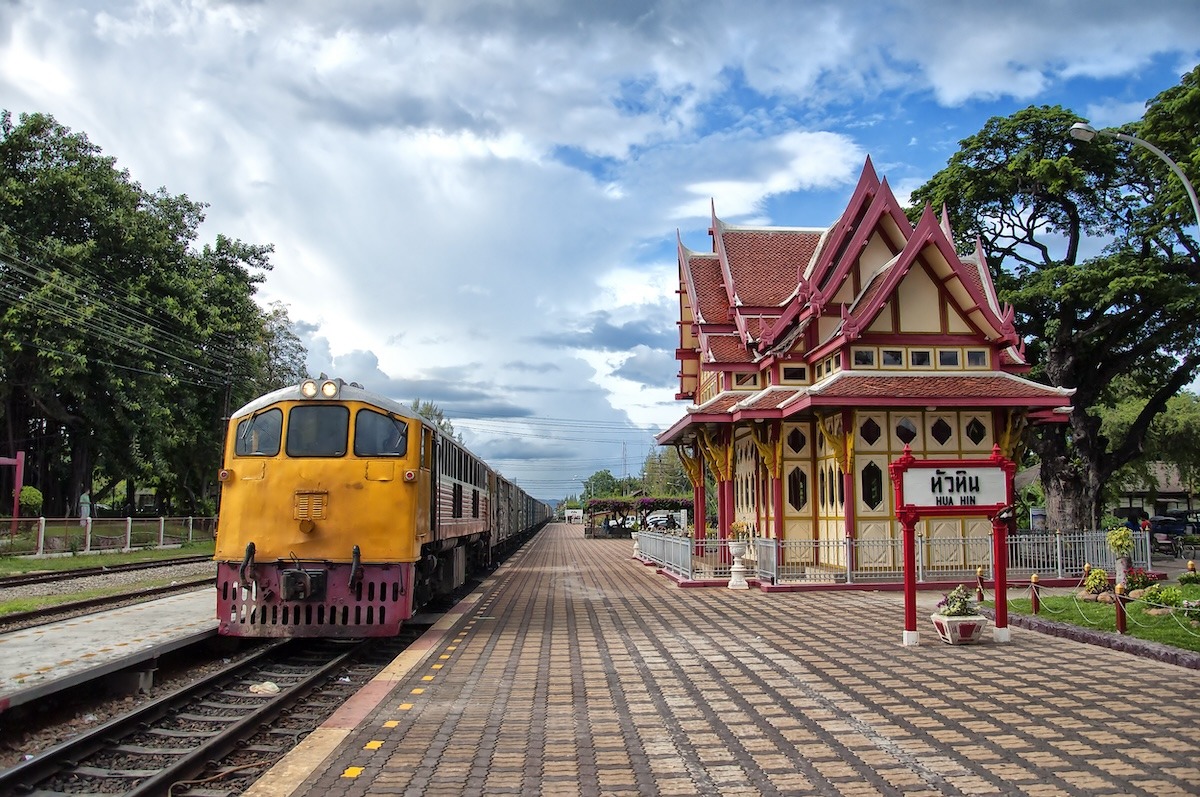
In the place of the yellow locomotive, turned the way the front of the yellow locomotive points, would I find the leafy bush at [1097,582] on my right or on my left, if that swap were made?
on my left

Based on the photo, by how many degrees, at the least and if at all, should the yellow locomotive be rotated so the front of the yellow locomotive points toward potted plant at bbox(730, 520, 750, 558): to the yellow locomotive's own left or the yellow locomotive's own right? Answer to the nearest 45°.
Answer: approximately 135° to the yellow locomotive's own left

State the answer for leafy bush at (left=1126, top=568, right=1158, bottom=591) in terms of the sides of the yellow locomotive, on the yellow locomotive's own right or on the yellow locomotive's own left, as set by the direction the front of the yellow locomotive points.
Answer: on the yellow locomotive's own left

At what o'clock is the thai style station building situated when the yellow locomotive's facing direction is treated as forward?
The thai style station building is roughly at 8 o'clock from the yellow locomotive.

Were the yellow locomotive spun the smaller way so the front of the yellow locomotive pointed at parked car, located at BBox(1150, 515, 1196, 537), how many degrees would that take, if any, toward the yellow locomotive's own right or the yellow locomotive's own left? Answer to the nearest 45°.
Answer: approximately 135° to the yellow locomotive's own left

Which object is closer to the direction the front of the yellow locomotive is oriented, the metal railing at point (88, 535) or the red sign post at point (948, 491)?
the red sign post

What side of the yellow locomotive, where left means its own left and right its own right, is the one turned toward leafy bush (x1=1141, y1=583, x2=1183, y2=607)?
left

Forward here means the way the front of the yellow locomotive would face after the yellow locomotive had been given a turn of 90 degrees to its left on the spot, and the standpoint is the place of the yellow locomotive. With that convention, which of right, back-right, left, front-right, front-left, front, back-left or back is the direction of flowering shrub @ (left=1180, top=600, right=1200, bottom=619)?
front

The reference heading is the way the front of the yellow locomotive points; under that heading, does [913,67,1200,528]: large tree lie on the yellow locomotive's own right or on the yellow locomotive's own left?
on the yellow locomotive's own left

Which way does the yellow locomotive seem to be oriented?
toward the camera

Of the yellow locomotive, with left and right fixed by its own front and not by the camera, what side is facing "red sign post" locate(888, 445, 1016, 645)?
left

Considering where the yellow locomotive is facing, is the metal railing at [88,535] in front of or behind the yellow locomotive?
behind

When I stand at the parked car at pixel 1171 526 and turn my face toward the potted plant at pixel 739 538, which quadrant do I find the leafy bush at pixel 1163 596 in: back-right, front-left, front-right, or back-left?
front-left
